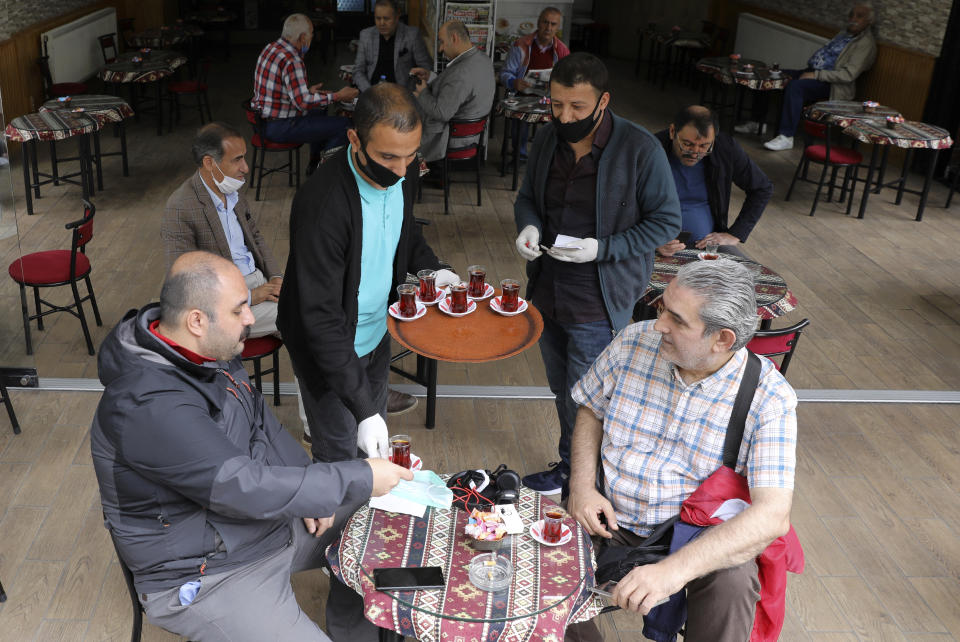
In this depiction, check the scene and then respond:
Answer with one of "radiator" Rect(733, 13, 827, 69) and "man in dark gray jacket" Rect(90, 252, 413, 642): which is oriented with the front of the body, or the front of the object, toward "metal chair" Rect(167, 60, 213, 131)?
the radiator

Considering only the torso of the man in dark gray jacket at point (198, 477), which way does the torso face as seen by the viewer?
to the viewer's right

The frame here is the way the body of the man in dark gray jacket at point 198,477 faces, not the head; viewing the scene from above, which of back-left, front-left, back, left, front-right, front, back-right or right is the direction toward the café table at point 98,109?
left

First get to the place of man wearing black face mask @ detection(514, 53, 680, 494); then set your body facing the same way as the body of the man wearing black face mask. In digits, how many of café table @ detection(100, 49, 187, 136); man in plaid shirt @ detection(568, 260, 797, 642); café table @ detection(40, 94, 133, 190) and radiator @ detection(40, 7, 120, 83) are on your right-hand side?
3

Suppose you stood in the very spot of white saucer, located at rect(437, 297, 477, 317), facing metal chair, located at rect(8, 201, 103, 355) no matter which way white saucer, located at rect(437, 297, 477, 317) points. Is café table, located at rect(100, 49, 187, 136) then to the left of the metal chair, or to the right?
right

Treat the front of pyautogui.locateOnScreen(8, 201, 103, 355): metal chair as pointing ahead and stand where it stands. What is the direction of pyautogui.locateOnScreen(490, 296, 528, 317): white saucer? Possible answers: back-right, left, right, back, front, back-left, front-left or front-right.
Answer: back-left

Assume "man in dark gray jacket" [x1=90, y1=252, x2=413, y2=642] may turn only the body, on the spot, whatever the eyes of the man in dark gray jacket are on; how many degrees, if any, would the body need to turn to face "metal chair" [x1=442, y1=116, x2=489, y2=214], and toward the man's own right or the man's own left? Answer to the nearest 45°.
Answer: approximately 90° to the man's own left

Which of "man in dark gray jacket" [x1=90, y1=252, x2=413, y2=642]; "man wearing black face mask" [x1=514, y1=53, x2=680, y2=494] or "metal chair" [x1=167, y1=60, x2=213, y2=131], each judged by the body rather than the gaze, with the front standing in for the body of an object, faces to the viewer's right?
the man in dark gray jacket

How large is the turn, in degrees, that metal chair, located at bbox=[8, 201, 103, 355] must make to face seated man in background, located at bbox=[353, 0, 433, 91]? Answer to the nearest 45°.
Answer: approximately 135° to its right

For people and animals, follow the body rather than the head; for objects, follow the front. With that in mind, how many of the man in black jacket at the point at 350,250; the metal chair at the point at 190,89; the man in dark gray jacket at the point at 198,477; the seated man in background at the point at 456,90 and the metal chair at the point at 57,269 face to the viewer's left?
3

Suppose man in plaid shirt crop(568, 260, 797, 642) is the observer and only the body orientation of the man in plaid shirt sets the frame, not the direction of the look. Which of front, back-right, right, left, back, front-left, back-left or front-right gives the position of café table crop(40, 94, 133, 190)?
right

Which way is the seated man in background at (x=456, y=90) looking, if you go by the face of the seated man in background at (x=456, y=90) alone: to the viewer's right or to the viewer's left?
to the viewer's left

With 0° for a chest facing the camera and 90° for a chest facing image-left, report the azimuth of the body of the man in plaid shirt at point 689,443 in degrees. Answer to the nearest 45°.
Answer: approximately 45°

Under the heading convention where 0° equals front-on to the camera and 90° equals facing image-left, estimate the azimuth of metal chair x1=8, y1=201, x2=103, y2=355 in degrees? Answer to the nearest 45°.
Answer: approximately 90°

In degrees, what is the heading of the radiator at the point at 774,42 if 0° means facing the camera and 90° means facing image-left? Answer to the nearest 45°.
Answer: approximately 45°

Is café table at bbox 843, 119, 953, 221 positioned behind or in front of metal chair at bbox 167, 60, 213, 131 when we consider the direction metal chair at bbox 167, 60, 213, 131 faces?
behind

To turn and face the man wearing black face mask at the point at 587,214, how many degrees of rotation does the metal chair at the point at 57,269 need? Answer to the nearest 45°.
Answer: approximately 135° to its left
